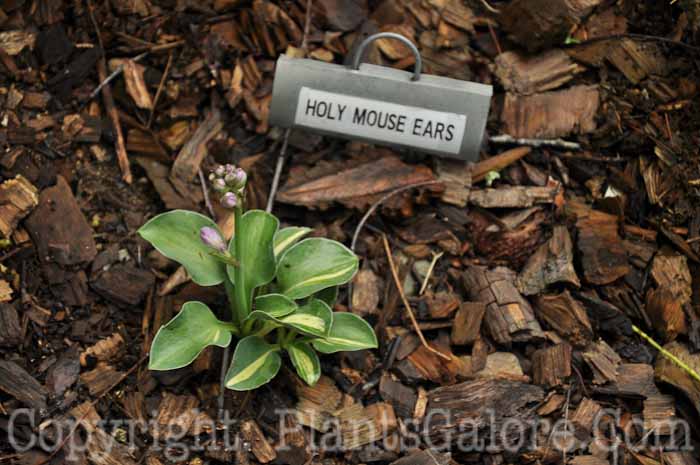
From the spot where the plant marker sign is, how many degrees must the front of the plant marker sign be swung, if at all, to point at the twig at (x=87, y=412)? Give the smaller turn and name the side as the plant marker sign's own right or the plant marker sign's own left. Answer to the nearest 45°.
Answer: approximately 45° to the plant marker sign's own right

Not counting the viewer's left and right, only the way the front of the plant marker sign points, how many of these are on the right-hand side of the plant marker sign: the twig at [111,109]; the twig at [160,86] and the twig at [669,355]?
2

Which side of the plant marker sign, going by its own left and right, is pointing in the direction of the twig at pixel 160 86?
right

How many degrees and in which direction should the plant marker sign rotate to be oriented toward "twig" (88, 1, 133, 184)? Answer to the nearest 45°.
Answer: approximately 90° to its right

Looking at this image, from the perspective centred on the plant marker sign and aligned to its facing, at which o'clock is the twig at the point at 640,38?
The twig is roughly at 8 o'clock from the plant marker sign.

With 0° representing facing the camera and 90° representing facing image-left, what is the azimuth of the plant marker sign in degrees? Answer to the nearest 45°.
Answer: approximately 0°

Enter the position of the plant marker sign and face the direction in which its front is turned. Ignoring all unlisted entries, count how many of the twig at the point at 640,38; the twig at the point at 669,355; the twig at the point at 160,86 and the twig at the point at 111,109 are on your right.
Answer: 2

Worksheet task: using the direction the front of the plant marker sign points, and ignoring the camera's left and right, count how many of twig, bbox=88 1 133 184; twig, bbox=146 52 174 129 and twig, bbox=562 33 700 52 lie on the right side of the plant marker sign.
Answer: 2

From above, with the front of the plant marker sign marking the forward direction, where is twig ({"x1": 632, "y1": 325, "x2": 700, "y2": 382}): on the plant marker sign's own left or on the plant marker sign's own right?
on the plant marker sign's own left
